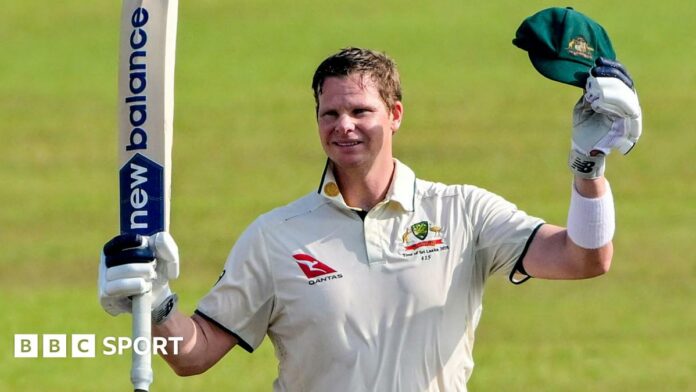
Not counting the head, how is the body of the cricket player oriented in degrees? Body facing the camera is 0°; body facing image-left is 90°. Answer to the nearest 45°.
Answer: approximately 0°
